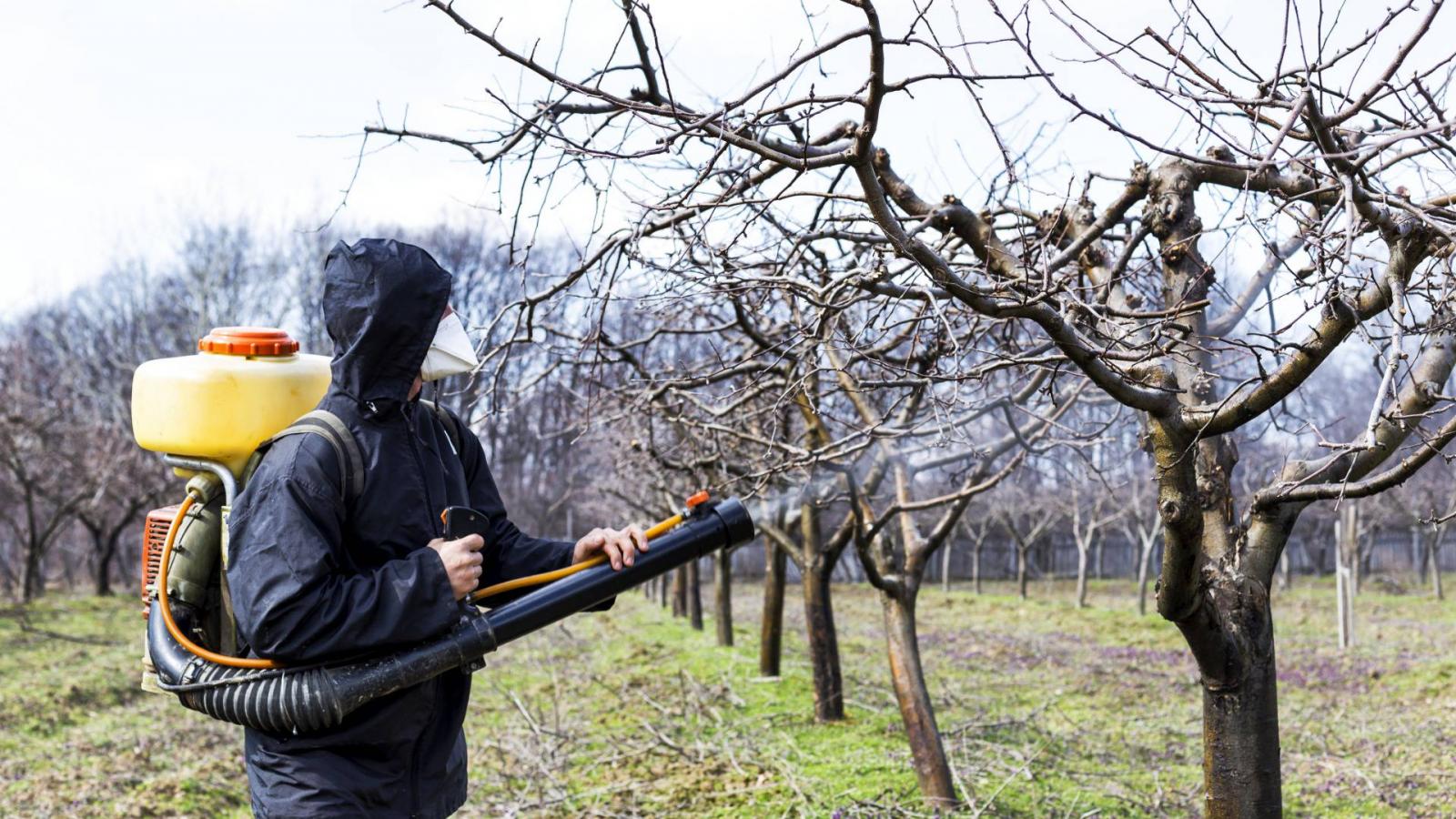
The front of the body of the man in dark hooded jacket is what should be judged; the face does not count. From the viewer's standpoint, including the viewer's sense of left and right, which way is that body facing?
facing the viewer and to the right of the viewer
